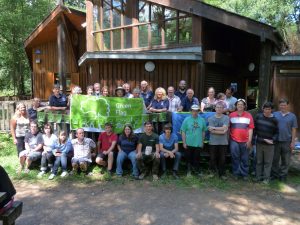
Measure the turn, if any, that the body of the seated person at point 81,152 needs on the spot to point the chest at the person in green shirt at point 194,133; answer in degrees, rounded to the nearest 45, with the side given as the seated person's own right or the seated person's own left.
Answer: approximately 90° to the seated person's own left

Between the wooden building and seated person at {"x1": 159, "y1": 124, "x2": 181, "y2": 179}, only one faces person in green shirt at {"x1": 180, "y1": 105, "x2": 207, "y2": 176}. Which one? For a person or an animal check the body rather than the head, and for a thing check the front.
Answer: the wooden building

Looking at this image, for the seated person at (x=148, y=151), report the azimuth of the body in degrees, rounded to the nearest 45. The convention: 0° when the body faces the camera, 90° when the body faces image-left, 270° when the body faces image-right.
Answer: approximately 0°

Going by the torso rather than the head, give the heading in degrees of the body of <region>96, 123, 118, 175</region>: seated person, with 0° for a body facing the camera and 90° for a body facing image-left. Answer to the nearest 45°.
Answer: approximately 0°

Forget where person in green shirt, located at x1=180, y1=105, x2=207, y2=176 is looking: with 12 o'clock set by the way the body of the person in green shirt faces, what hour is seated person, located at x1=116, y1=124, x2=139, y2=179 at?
The seated person is roughly at 3 o'clock from the person in green shirt.

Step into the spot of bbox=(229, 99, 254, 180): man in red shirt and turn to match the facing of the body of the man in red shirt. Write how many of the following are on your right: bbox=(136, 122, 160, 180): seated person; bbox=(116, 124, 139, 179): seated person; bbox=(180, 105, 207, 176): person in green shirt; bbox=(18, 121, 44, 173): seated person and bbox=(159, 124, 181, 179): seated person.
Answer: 5
